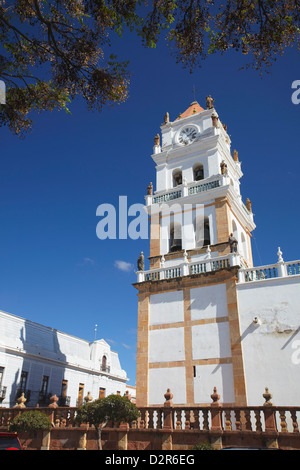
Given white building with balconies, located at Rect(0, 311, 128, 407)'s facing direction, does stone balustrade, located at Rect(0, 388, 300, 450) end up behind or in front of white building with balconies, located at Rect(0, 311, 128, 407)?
in front

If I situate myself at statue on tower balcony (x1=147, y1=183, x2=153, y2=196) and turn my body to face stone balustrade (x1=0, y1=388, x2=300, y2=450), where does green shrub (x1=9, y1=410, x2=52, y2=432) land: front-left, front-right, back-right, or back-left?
front-right

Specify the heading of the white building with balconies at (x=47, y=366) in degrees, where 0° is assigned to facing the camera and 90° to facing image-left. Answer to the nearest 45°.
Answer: approximately 315°

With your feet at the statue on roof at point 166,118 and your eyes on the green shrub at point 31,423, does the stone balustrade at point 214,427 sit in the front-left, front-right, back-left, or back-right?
front-left

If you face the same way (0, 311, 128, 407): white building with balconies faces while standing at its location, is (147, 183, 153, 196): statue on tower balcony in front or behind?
in front

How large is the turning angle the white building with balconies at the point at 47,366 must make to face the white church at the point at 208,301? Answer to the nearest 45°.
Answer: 0° — it already faces it
